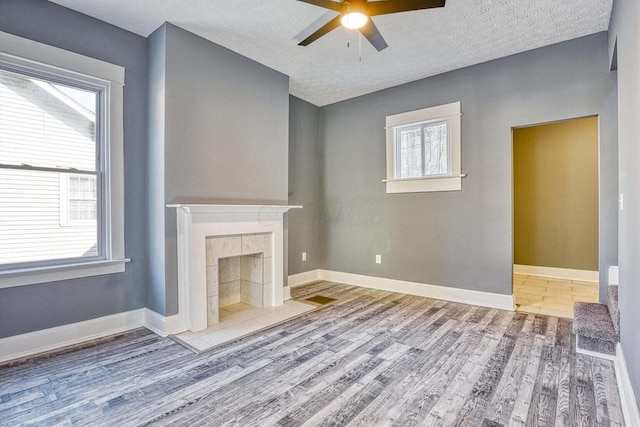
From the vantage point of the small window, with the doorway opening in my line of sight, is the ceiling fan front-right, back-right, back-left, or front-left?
back-right

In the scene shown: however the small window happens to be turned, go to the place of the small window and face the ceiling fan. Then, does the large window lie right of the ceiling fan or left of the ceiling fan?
right

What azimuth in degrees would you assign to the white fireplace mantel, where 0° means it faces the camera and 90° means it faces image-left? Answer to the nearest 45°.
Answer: approximately 315°
